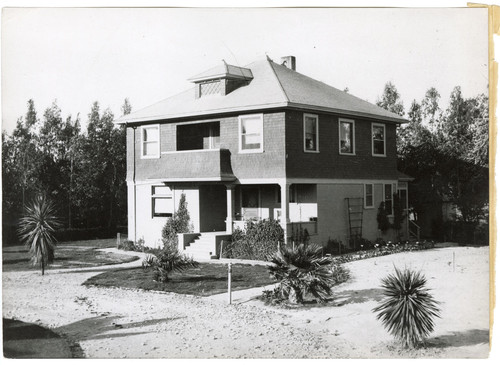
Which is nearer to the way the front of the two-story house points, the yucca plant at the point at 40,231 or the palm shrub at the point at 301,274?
the yucca plant

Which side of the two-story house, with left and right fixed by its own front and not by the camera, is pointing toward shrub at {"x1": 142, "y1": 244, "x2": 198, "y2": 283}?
front

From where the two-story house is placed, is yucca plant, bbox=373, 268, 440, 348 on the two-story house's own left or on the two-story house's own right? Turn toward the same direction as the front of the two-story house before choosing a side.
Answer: on the two-story house's own left

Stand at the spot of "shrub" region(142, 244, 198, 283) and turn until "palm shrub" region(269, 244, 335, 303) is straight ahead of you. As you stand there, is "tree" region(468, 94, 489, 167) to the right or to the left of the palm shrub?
left

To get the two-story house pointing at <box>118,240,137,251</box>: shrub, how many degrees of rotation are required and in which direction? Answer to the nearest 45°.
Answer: approximately 45° to its right

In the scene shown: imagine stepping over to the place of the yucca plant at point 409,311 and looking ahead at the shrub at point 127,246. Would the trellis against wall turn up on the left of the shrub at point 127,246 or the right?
right

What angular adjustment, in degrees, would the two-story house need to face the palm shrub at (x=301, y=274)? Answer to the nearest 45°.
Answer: approximately 45° to its left

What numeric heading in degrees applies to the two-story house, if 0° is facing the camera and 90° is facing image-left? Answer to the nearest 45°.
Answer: approximately 45°
